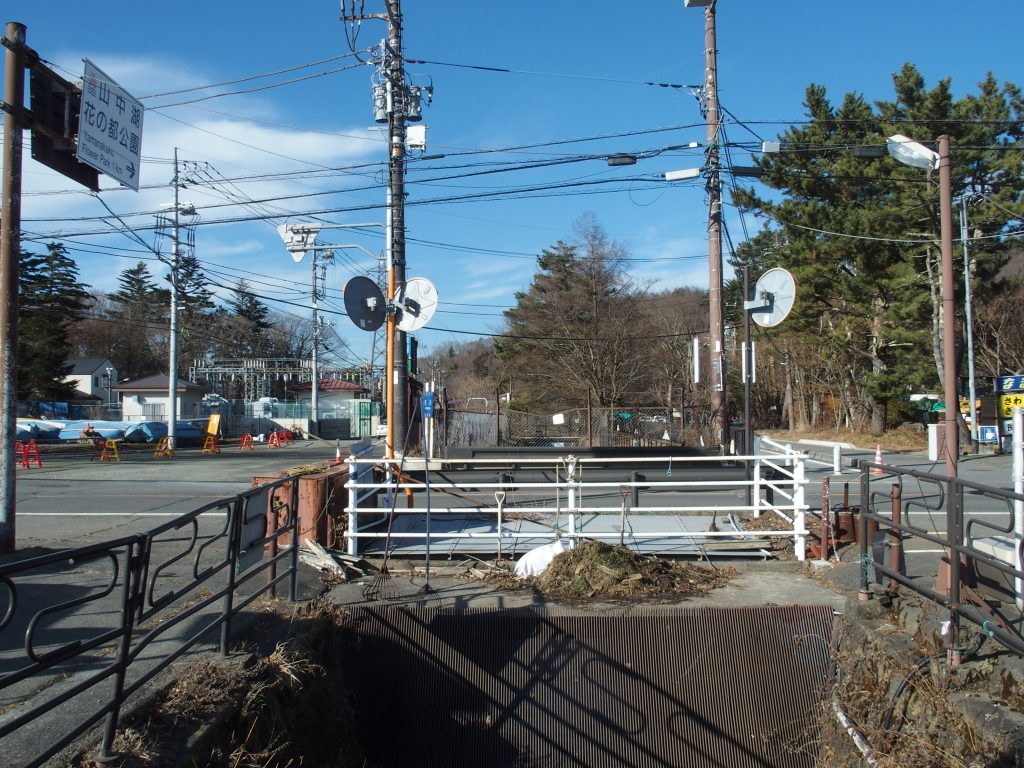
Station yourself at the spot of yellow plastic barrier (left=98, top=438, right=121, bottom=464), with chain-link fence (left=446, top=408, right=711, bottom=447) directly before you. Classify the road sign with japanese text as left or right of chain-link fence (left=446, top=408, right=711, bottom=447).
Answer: right

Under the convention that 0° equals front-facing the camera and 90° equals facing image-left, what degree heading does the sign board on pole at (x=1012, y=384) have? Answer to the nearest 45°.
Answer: approximately 0°

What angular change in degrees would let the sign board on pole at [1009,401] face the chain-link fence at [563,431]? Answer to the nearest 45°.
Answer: approximately 45° to its right

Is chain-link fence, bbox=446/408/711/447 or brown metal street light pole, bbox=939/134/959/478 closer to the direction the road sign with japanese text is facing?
the brown metal street light pole

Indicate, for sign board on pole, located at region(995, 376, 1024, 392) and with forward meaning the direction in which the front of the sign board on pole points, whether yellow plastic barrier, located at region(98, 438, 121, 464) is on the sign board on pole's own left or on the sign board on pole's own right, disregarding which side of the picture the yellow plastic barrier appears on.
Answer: on the sign board on pole's own right

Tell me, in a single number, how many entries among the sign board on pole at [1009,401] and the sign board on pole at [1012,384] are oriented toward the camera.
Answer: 2

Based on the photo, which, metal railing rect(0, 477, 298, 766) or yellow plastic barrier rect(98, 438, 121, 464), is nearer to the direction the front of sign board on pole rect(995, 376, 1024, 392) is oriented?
the metal railing

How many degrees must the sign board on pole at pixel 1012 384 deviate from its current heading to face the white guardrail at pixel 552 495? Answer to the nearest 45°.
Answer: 0° — it already faces it
